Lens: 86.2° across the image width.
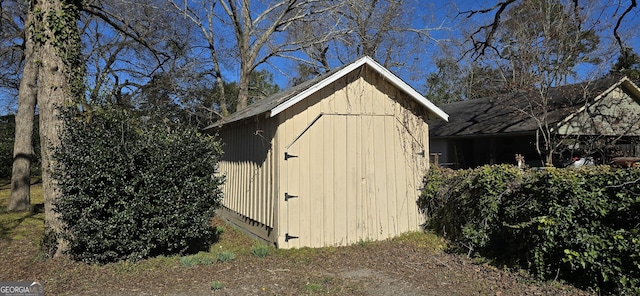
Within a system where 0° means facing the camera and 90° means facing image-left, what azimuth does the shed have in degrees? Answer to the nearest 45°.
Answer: approximately 315°

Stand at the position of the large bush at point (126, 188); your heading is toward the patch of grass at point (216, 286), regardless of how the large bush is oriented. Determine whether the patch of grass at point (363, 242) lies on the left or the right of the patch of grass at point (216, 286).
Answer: left

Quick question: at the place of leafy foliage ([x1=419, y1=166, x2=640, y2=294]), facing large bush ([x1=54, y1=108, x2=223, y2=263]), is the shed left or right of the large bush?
right

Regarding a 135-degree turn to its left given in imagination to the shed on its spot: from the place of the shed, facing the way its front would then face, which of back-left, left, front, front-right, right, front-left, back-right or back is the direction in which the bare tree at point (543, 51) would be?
front-right

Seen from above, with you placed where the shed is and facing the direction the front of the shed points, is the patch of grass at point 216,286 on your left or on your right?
on your right

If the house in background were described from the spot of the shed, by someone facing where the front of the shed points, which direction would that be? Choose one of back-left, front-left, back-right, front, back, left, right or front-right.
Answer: left

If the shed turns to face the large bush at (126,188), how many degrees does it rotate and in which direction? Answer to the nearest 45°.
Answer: approximately 90° to its right

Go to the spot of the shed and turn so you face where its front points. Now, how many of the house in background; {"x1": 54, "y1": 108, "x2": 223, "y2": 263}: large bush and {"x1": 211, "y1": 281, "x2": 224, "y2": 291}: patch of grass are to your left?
1
